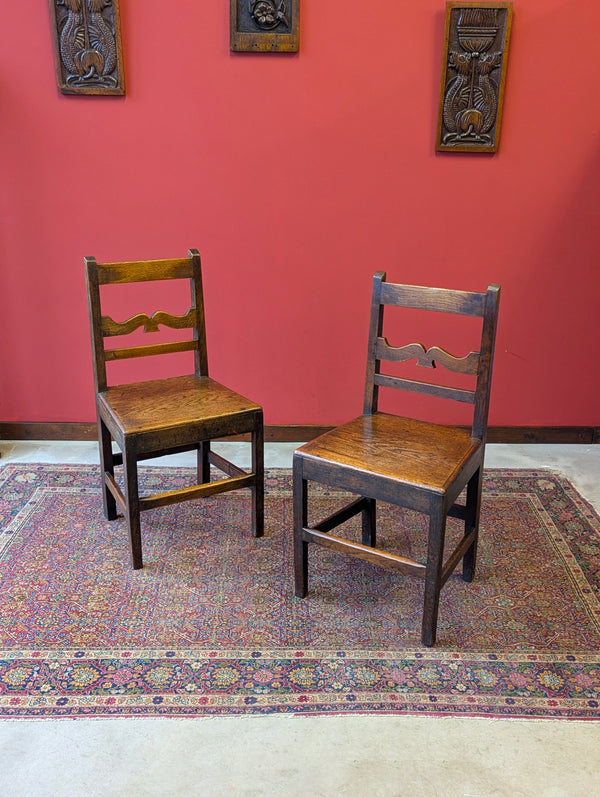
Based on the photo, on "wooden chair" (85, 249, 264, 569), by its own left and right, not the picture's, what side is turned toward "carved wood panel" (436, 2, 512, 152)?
left

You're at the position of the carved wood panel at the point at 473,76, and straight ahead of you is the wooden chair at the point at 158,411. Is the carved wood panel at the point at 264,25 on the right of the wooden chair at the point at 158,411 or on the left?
right

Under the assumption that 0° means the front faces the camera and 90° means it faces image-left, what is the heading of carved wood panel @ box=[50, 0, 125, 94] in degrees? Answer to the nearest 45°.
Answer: approximately 0°

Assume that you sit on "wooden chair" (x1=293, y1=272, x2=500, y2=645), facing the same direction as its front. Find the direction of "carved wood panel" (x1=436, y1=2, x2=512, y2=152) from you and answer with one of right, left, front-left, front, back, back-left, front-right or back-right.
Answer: back-right

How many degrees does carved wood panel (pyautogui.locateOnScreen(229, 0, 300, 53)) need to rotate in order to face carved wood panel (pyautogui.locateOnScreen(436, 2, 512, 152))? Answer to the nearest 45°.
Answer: approximately 90° to its left

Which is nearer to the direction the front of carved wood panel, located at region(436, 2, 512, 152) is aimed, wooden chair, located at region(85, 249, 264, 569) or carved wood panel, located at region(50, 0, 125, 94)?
the wooden chair
